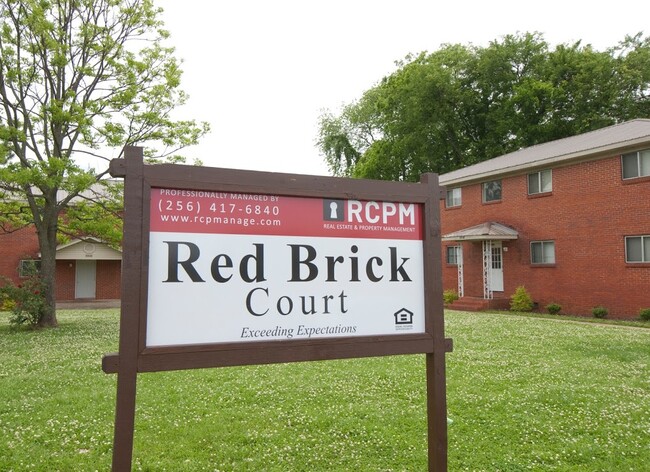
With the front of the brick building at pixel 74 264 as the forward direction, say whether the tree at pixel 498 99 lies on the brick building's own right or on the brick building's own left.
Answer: on the brick building's own left

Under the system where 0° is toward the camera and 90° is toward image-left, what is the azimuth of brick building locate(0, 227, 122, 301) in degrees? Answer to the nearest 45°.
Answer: approximately 0°

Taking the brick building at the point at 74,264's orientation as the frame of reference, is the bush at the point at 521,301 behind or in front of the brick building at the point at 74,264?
in front

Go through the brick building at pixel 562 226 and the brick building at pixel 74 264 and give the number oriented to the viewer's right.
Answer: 0

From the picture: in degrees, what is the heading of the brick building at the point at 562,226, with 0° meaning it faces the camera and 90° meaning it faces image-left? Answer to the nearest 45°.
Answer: approximately 45°

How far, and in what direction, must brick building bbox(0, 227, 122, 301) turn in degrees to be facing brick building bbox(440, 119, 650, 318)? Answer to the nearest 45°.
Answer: approximately 45° to its left

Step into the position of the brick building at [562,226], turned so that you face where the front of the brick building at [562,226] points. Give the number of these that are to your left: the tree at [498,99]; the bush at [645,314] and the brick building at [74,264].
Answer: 1

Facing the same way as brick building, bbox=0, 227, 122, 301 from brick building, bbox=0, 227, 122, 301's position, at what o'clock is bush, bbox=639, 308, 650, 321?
The bush is roughly at 11 o'clock from the brick building.

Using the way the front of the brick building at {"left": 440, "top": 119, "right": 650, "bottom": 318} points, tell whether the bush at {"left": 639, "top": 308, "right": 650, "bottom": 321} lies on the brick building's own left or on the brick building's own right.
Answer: on the brick building's own left

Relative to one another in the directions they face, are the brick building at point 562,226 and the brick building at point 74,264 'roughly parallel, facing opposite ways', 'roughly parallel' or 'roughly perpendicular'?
roughly perpendicular

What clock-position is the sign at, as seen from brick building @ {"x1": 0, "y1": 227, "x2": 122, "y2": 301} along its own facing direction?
The sign is roughly at 12 o'clock from the brick building.
